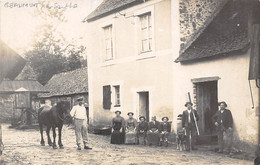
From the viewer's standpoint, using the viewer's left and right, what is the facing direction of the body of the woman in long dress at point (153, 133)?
facing the viewer

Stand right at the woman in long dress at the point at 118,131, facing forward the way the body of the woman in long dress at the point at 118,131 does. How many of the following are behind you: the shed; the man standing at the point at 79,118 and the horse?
1

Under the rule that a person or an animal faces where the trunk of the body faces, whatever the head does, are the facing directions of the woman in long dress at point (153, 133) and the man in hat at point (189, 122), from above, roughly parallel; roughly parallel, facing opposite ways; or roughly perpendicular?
roughly parallel

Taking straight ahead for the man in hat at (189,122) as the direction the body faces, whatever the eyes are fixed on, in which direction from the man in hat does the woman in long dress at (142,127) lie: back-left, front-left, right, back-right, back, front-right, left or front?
back-right

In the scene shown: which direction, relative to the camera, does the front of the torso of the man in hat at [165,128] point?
toward the camera

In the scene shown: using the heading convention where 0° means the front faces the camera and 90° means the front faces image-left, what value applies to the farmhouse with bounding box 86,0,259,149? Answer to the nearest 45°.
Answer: approximately 45°

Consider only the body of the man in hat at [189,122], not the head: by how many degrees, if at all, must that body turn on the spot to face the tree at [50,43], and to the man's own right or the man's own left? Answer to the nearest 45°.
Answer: approximately 90° to the man's own right

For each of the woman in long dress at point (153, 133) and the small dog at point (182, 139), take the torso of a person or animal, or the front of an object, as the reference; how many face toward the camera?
2

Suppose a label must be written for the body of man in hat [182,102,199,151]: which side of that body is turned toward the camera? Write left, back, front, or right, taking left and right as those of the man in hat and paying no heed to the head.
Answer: front
